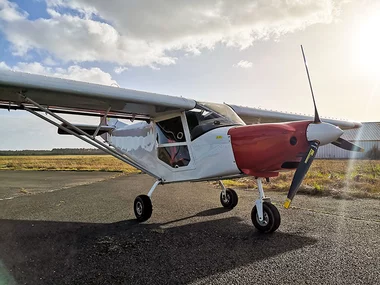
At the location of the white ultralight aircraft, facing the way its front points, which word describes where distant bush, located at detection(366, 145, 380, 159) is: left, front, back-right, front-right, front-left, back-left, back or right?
left

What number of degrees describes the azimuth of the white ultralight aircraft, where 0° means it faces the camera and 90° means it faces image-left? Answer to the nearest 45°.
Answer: approximately 315°
